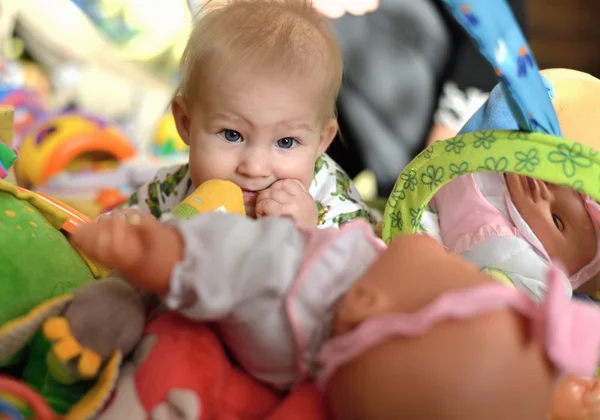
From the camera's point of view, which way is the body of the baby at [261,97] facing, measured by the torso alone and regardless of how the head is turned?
toward the camera

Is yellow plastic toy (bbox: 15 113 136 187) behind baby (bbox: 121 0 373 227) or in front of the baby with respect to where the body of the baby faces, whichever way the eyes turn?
behind

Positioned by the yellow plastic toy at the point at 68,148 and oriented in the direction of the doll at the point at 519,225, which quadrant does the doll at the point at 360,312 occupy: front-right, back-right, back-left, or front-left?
front-right

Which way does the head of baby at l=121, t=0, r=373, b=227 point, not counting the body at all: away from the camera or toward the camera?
toward the camera
